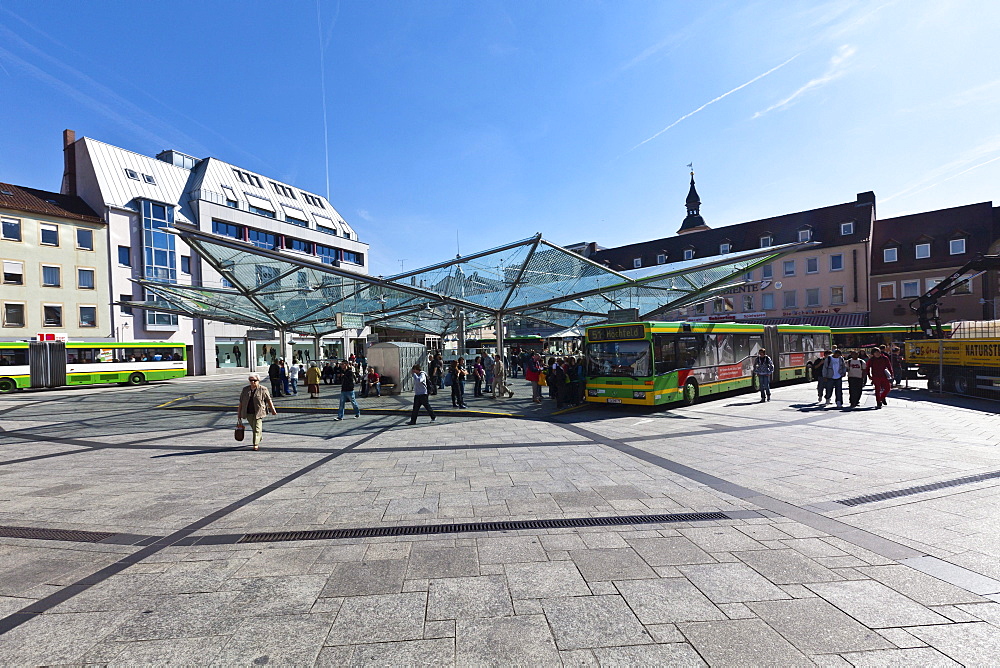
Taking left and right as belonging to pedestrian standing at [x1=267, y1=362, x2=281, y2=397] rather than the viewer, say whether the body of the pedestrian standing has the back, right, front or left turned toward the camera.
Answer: back

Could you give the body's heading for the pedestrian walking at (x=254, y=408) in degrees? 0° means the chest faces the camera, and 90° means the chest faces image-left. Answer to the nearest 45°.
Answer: approximately 0°

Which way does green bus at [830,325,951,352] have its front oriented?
to the viewer's left

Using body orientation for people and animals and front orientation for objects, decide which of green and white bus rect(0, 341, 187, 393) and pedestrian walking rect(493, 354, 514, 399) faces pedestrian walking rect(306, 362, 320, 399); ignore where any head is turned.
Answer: pedestrian walking rect(493, 354, 514, 399)

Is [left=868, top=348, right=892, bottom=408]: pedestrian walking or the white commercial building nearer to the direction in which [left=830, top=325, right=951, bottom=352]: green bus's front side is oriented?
the white commercial building

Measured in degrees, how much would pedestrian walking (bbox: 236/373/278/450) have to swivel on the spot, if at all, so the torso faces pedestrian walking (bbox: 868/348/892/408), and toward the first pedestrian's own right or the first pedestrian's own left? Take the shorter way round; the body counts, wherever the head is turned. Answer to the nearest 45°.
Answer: approximately 90° to the first pedestrian's own left

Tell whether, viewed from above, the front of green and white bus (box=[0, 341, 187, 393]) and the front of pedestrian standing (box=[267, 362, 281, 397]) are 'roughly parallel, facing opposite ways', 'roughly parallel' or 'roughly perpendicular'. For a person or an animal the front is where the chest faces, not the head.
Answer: roughly perpendicular

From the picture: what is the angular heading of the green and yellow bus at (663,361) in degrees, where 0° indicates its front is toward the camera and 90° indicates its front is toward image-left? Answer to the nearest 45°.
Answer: approximately 45°

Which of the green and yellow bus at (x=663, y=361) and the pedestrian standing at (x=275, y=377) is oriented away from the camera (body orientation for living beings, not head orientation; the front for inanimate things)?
the pedestrian standing

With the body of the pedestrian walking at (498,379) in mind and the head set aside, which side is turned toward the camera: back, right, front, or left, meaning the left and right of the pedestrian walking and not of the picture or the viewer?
left
